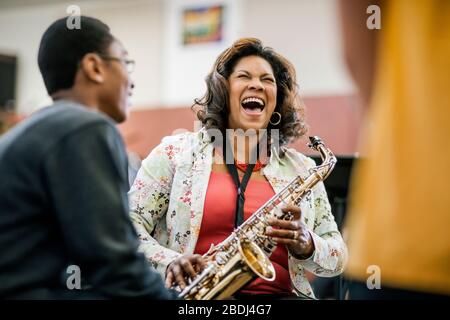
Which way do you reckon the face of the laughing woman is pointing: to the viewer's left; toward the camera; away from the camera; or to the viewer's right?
toward the camera

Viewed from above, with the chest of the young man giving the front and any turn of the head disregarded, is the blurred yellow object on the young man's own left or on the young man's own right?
on the young man's own right

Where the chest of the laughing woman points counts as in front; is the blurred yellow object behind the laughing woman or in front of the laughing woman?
in front

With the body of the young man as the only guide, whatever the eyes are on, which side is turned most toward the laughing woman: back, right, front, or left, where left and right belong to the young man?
front

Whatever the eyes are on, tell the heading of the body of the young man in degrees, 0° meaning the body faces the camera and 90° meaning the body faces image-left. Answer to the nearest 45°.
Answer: approximately 225°

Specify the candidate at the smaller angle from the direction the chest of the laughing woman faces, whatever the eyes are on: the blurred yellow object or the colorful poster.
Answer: the blurred yellow object

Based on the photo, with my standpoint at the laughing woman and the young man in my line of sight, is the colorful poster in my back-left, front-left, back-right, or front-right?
back-right

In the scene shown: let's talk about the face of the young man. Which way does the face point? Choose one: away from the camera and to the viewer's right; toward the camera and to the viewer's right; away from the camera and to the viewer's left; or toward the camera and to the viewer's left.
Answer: away from the camera and to the viewer's right

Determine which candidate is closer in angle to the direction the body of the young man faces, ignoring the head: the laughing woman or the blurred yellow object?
the laughing woman

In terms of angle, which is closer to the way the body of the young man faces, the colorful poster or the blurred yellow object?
the colorful poster

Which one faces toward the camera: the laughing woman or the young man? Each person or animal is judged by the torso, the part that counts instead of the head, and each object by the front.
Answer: the laughing woman

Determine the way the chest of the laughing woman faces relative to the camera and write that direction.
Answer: toward the camera

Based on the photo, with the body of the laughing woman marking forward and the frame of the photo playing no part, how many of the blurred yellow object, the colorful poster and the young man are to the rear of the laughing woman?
1

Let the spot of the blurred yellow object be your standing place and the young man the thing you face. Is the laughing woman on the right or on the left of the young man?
right

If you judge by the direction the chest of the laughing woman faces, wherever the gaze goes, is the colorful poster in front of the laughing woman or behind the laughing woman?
behind

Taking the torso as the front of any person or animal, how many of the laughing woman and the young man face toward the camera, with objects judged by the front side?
1

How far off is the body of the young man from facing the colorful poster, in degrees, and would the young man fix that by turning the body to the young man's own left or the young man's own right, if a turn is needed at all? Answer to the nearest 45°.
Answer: approximately 45° to the young man's own left
